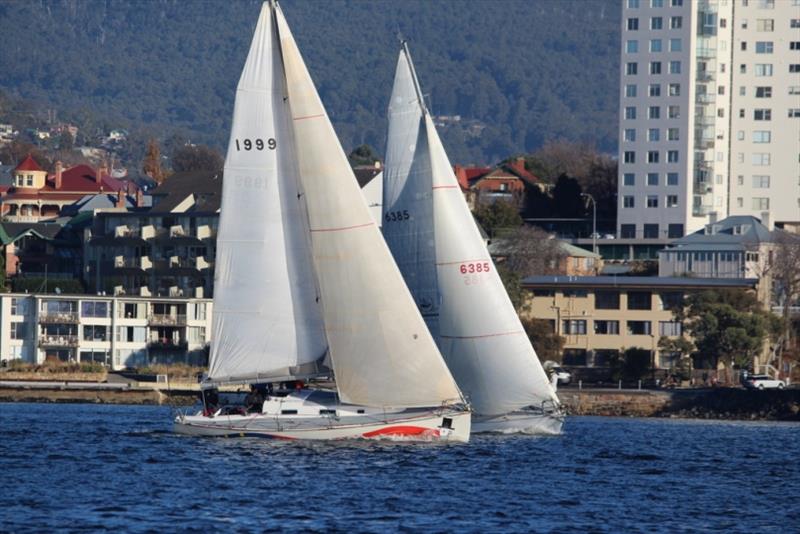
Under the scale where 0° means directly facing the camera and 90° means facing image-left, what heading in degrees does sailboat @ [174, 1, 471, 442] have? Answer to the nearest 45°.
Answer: approximately 270°
